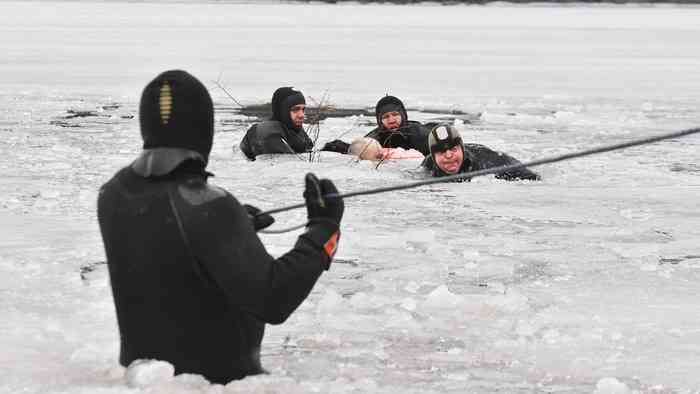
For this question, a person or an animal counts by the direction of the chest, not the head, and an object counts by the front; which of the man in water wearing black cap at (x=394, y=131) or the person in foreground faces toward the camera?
the man in water wearing black cap

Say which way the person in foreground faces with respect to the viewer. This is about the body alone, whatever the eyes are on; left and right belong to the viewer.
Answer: facing away from the viewer and to the right of the viewer

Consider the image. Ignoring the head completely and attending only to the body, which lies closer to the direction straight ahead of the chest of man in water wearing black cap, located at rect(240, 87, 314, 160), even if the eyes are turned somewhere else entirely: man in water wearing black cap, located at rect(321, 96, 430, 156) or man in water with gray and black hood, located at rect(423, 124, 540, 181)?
the man in water with gray and black hood

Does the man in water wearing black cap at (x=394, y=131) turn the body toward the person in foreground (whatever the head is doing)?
yes

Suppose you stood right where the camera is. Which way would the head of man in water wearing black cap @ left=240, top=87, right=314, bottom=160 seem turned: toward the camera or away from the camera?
toward the camera

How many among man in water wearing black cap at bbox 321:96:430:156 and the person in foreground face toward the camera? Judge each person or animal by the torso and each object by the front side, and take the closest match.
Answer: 1

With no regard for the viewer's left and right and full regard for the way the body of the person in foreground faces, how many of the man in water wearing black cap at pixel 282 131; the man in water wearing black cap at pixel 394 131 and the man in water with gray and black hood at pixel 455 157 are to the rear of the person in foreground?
0

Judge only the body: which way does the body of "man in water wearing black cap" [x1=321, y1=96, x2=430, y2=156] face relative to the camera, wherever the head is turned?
toward the camera

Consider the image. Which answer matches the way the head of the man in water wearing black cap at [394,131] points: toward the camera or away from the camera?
toward the camera

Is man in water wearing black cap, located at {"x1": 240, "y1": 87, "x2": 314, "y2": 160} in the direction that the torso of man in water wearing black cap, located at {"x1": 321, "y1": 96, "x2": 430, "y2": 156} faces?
no

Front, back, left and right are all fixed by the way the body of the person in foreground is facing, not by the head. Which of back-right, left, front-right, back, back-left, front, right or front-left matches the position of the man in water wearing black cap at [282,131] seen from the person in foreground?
front-left

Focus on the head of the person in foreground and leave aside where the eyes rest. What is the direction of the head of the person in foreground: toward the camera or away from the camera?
away from the camera

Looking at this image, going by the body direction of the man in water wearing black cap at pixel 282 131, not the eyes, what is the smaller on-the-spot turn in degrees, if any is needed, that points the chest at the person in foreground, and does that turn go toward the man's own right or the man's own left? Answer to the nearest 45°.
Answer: approximately 45° to the man's own right

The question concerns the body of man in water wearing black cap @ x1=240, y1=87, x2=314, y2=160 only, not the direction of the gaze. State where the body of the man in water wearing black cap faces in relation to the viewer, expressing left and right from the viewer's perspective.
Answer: facing the viewer and to the right of the viewer

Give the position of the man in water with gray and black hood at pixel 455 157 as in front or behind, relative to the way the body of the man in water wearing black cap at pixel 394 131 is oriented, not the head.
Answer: in front
